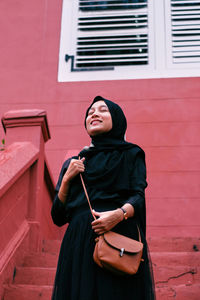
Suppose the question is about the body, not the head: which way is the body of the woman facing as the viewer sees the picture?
toward the camera

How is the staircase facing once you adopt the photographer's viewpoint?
facing the viewer

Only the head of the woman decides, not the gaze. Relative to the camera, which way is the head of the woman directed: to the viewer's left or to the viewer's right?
to the viewer's left

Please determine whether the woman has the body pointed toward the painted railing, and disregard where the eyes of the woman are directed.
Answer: no
